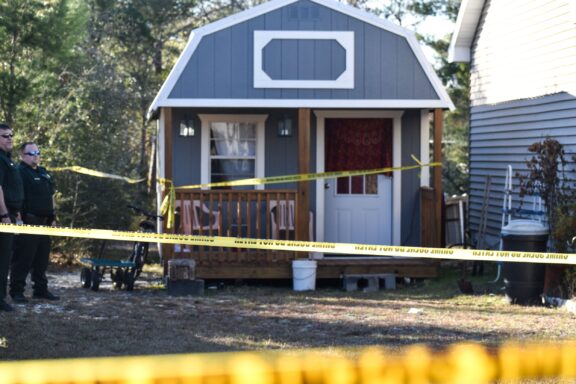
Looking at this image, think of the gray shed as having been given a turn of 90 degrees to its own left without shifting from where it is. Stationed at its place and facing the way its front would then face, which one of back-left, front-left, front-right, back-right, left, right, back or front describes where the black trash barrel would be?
front-right

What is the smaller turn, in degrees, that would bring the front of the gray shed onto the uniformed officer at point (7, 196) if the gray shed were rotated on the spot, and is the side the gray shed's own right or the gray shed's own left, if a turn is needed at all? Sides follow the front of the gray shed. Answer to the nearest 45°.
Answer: approximately 45° to the gray shed's own right

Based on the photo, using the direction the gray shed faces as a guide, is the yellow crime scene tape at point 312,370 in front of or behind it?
in front

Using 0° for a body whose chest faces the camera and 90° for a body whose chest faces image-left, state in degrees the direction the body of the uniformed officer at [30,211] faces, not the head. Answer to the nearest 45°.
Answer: approximately 315°

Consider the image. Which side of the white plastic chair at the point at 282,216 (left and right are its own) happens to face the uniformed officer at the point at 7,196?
right

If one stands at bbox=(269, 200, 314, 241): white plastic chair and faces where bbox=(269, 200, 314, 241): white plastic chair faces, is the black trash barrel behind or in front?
in front

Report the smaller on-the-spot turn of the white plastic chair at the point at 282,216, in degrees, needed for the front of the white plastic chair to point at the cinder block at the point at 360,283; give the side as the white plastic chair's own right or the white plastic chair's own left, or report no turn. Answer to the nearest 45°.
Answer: approximately 45° to the white plastic chair's own left

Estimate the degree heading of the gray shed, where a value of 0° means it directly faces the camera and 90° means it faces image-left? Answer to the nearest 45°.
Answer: approximately 0°

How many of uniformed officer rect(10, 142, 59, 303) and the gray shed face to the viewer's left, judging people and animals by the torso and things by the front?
0

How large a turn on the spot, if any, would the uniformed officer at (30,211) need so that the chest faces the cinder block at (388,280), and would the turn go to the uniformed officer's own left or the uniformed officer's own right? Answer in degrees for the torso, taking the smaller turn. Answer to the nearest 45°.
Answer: approximately 45° to the uniformed officer's own left

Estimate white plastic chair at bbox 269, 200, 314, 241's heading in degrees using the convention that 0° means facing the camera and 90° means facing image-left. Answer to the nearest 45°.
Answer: approximately 315°

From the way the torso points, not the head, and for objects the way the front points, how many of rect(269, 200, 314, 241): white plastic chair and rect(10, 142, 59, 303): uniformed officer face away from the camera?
0

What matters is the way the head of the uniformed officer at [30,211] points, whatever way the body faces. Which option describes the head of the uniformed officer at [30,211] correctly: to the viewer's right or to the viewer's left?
to the viewer's right
